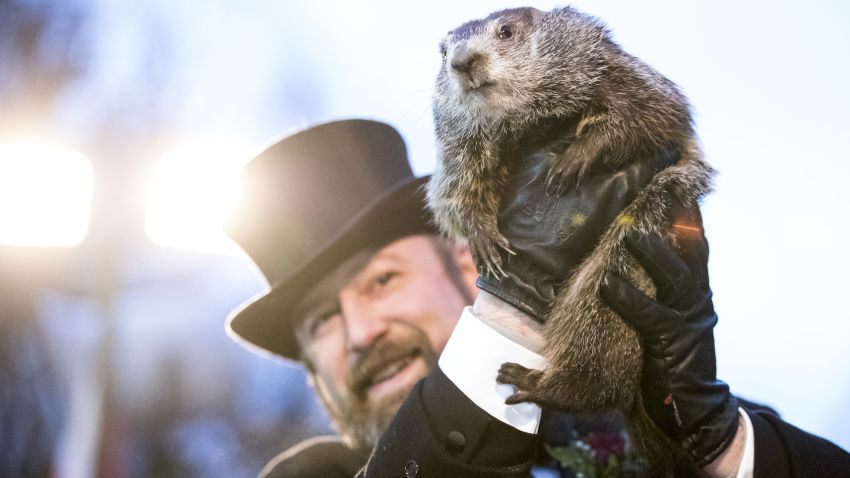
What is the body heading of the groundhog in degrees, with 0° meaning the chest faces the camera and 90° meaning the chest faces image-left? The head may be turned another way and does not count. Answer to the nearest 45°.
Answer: approximately 45°

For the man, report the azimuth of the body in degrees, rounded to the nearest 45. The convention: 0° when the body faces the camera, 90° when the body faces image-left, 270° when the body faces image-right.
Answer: approximately 0°
